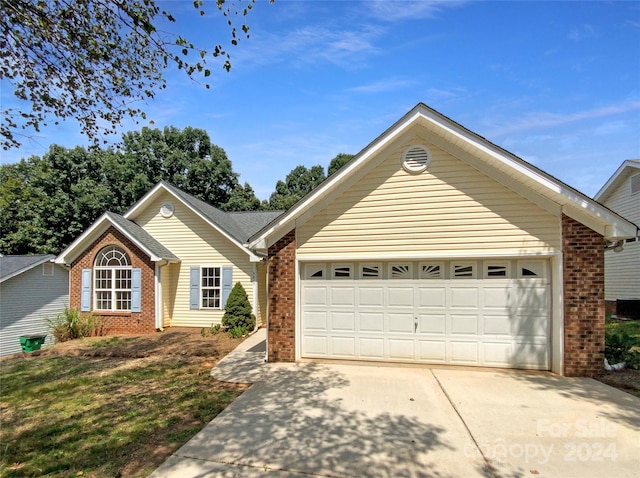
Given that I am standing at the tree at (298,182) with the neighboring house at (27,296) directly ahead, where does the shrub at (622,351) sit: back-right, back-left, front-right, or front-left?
front-left

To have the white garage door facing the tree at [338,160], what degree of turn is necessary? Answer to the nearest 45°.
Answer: approximately 180°

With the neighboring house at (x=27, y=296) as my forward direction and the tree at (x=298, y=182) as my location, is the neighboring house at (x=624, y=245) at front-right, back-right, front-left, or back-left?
front-left

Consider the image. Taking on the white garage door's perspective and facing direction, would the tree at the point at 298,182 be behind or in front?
behind

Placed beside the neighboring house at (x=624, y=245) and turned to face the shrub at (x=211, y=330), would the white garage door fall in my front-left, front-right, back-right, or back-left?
front-left

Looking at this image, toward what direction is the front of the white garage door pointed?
toward the camera

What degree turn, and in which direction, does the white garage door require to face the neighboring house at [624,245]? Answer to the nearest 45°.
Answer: approximately 135° to its left
